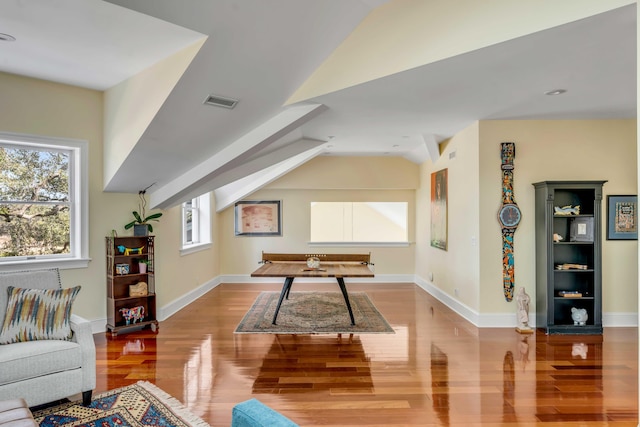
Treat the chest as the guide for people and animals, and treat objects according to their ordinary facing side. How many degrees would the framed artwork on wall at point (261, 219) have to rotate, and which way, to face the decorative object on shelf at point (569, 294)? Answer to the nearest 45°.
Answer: approximately 45° to its left

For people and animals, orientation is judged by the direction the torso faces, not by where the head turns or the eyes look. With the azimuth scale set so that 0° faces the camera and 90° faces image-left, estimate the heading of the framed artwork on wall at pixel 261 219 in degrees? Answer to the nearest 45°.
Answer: approximately 0°

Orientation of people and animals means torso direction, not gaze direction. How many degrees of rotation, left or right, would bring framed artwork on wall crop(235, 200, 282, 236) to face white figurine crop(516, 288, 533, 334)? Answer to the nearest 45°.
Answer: approximately 45° to its left

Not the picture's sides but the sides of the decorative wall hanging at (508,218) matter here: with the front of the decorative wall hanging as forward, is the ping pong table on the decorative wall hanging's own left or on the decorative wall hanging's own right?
on the decorative wall hanging's own right
